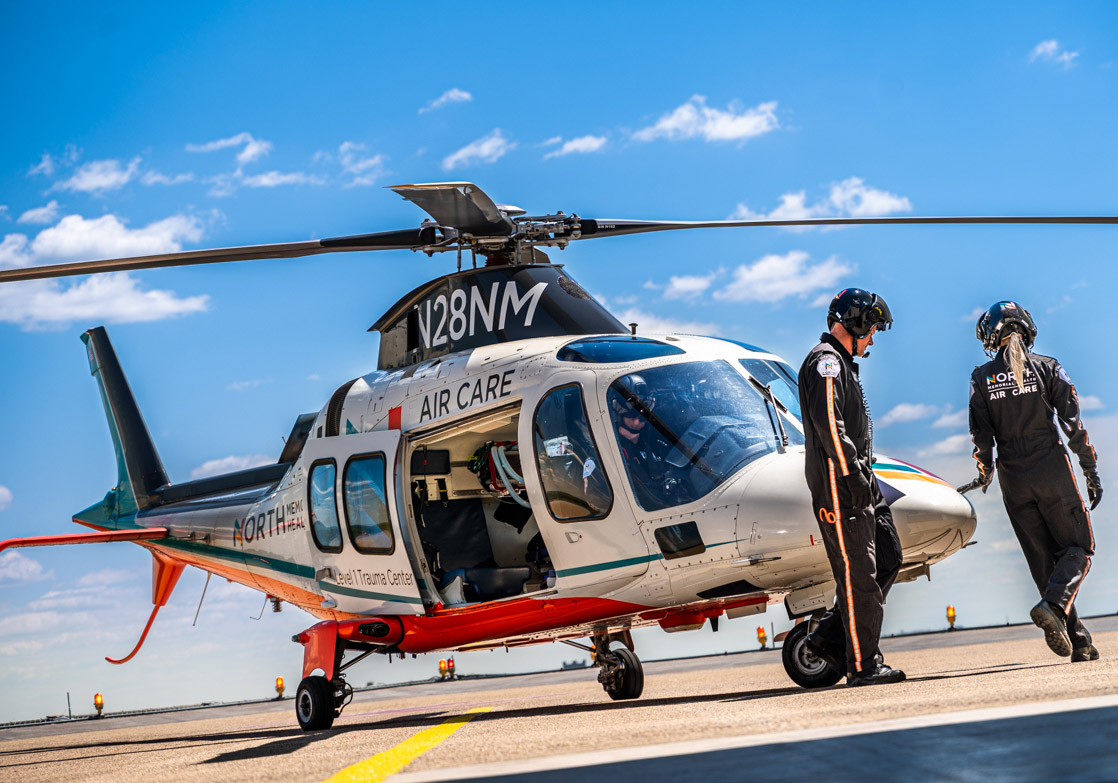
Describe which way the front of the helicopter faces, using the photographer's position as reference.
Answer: facing the viewer and to the right of the viewer

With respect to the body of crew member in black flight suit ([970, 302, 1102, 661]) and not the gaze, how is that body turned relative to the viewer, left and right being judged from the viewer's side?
facing away from the viewer

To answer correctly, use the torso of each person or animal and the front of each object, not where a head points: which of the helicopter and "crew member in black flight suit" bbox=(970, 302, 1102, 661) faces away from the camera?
the crew member in black flight suit

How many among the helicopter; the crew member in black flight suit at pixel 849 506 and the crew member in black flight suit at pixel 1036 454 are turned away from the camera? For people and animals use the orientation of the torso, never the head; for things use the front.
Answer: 1

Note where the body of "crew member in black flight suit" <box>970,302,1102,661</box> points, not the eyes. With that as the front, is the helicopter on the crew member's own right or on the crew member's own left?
on the crew member's own left

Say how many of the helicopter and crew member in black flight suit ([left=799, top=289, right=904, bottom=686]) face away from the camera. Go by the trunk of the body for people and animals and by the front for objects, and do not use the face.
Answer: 0

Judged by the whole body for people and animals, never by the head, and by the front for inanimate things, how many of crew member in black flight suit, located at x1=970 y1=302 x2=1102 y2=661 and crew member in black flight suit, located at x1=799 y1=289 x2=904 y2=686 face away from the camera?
1

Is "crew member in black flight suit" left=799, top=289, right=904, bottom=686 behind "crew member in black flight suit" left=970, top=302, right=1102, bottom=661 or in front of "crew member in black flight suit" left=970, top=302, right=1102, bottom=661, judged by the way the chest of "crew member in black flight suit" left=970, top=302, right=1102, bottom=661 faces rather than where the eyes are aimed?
behind

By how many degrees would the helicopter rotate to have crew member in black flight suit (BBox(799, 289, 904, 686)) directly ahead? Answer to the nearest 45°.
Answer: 0° — it already faces them
